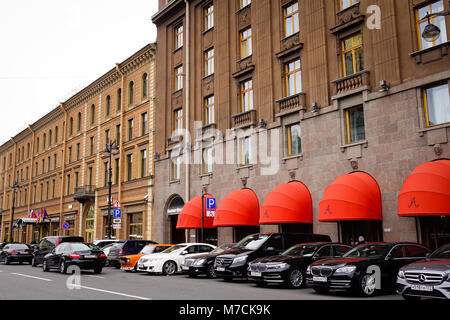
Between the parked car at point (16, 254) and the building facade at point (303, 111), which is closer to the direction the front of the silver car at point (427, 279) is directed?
the parked car

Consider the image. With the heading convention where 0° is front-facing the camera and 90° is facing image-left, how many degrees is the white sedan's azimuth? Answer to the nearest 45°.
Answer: approximately 45°

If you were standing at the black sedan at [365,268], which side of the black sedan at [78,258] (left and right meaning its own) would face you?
back

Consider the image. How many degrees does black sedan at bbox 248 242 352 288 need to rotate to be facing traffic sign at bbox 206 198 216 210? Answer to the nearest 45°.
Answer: approximately 90° to its right

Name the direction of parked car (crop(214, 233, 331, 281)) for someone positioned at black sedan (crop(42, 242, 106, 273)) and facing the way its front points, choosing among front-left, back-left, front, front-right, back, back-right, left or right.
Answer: back

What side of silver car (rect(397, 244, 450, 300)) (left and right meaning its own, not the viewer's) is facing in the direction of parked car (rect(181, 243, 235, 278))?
right

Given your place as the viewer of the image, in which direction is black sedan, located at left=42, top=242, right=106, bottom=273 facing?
facing away from the viewer and to the left of the viewer

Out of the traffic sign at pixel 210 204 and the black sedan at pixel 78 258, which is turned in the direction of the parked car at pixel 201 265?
the traffic sign

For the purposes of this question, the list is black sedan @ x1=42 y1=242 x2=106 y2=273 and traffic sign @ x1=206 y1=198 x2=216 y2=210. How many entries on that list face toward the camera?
1
